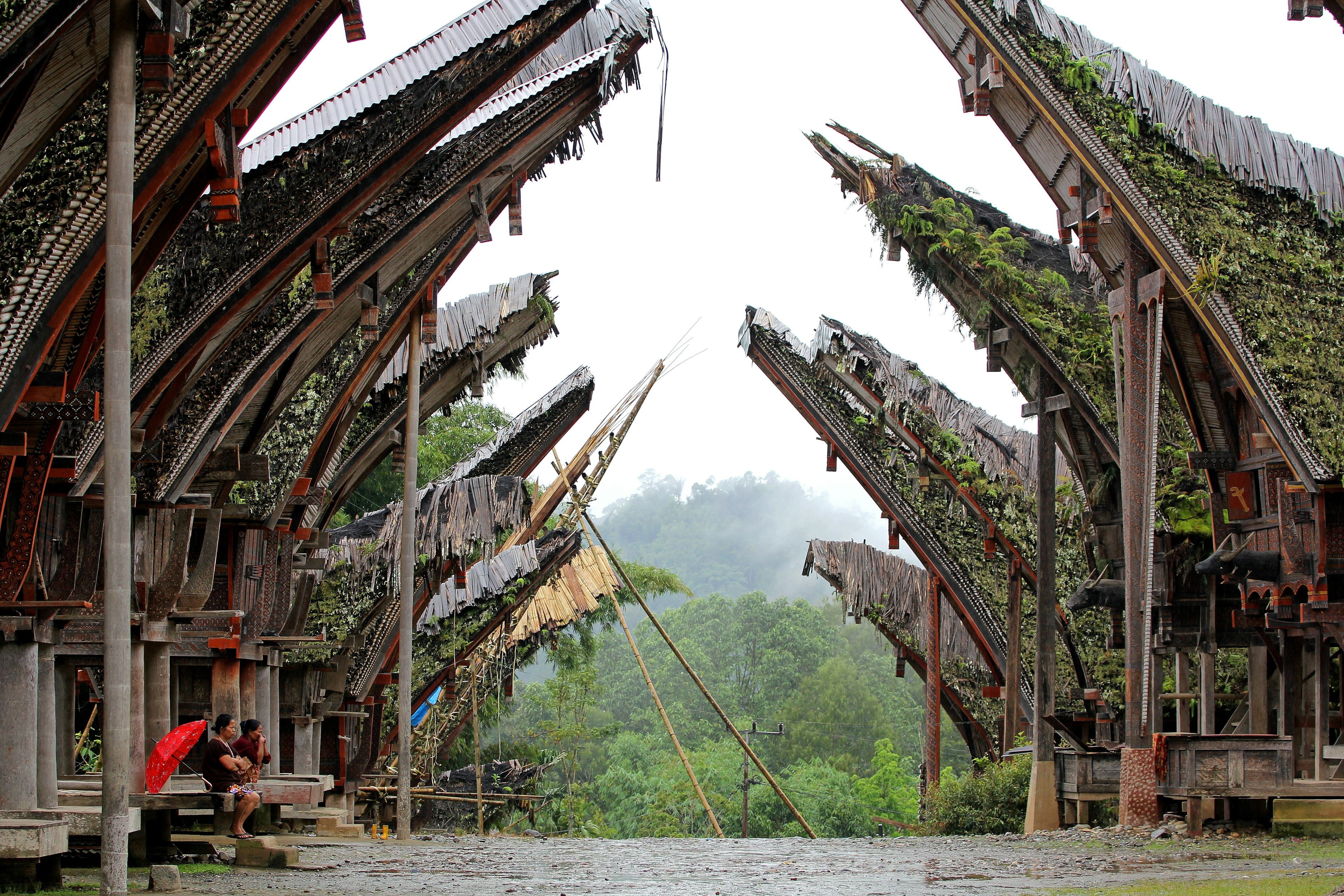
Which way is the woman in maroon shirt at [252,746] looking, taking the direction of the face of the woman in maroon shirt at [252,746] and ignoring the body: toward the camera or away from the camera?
toward the camera

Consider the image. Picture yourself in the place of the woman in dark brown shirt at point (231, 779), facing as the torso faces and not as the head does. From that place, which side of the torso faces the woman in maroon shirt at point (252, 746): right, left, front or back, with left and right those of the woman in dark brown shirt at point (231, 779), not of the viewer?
left

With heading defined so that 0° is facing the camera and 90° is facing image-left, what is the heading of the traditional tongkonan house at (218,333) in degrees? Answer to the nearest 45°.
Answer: approximately 270°

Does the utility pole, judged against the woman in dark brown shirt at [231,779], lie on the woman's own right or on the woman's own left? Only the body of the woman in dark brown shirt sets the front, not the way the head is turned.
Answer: on the woman's own left

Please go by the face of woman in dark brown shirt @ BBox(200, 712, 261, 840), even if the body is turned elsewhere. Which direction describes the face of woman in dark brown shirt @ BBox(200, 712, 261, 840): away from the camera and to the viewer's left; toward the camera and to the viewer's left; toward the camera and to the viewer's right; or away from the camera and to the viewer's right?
toward the camera and to the viewer's right

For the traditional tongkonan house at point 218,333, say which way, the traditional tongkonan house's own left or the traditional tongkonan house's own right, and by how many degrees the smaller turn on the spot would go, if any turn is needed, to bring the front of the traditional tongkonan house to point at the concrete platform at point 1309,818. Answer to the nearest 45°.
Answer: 0° — it already faces it

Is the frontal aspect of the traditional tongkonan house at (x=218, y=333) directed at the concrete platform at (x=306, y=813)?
no

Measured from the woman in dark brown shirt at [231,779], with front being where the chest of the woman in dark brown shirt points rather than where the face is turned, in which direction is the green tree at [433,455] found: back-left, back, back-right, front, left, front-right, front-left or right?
left

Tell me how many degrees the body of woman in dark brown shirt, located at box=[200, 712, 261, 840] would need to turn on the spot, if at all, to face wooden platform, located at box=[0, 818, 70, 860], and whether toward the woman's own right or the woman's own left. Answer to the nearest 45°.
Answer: approximately 90° to the woman's own right

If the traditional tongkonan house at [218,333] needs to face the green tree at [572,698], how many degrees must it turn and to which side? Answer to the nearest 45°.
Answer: approximately 90° to its left

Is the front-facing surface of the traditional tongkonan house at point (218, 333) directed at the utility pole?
no
